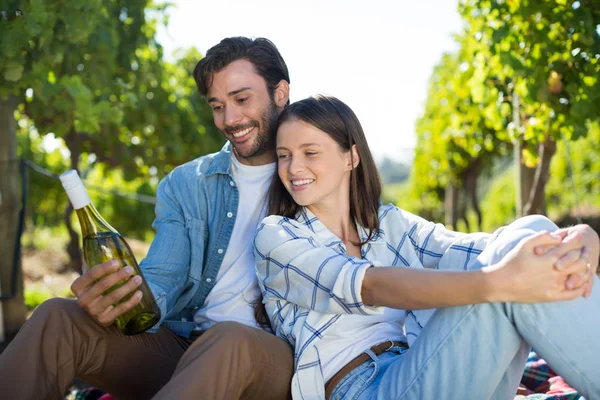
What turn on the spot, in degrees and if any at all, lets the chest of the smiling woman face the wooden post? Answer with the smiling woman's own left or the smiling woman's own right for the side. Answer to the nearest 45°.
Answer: approximately 180°

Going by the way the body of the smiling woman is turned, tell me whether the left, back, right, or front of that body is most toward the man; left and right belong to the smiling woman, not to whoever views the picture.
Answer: back

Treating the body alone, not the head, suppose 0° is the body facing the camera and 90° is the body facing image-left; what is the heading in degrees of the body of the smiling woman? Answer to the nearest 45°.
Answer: approximately 315°
